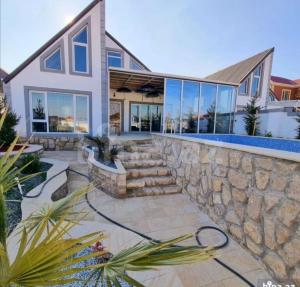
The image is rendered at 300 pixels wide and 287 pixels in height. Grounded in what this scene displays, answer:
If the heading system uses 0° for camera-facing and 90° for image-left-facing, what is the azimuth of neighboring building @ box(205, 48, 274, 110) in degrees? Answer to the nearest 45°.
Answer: approximately 315°

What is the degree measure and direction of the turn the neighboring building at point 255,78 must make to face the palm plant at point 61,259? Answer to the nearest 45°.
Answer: approximately 45° to its right

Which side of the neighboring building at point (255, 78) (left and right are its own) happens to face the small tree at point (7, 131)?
right

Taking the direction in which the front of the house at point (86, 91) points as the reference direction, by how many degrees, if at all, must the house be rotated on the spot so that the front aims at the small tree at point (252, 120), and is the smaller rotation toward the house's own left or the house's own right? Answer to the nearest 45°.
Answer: approximately 90° to the house's own left

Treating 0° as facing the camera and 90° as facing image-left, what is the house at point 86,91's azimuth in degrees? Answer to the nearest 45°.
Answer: approximately 0°

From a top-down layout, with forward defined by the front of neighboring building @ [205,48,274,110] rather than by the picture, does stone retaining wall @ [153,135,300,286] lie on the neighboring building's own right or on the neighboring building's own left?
on the neighboring building's own right

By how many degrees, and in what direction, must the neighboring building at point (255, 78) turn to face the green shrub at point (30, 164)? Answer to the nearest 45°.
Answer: approximately 90° to its right
